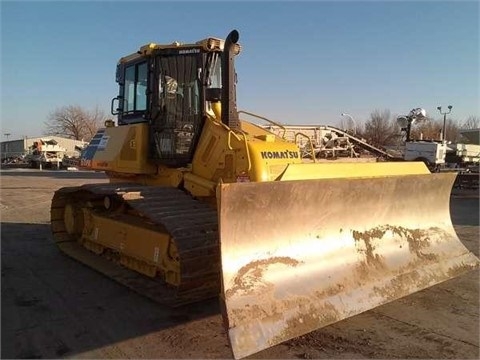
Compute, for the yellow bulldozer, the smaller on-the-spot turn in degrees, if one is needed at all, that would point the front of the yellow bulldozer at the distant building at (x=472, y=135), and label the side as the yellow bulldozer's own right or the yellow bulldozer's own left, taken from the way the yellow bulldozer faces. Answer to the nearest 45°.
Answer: approximately 90° to the yellow bulldozer's own left

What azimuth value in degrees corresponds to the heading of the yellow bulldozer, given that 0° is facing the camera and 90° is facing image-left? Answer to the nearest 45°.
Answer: approximately 315°

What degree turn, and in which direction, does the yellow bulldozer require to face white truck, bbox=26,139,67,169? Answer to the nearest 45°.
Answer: approximately 180°

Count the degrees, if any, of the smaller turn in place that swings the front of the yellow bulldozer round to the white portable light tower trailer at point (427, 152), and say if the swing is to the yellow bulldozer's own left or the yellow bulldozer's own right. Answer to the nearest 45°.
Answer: approximately 90° to the yellow bulldozer's own left
